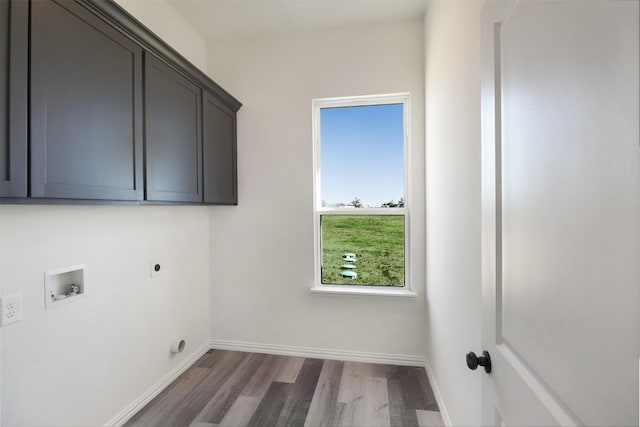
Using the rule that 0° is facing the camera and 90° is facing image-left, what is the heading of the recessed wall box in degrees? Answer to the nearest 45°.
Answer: approximately 315°

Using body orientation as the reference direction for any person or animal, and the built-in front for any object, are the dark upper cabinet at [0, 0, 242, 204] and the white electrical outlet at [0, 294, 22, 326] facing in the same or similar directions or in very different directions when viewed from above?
same or similar directions

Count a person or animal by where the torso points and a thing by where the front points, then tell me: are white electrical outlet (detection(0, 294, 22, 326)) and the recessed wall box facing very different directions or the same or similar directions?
same or similar directions

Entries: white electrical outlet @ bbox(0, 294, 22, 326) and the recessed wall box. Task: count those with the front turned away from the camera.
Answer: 0

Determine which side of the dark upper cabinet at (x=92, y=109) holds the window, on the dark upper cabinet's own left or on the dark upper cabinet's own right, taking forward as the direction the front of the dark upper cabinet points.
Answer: on the dark upper cabinet's own left

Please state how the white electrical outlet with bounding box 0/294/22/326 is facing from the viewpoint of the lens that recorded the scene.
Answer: facing the viewer and to the right of the viewer

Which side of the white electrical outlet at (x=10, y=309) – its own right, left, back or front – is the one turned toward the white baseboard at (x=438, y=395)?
front

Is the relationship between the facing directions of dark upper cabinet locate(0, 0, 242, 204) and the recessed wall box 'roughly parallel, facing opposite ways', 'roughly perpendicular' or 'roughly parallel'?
roughly parallel
